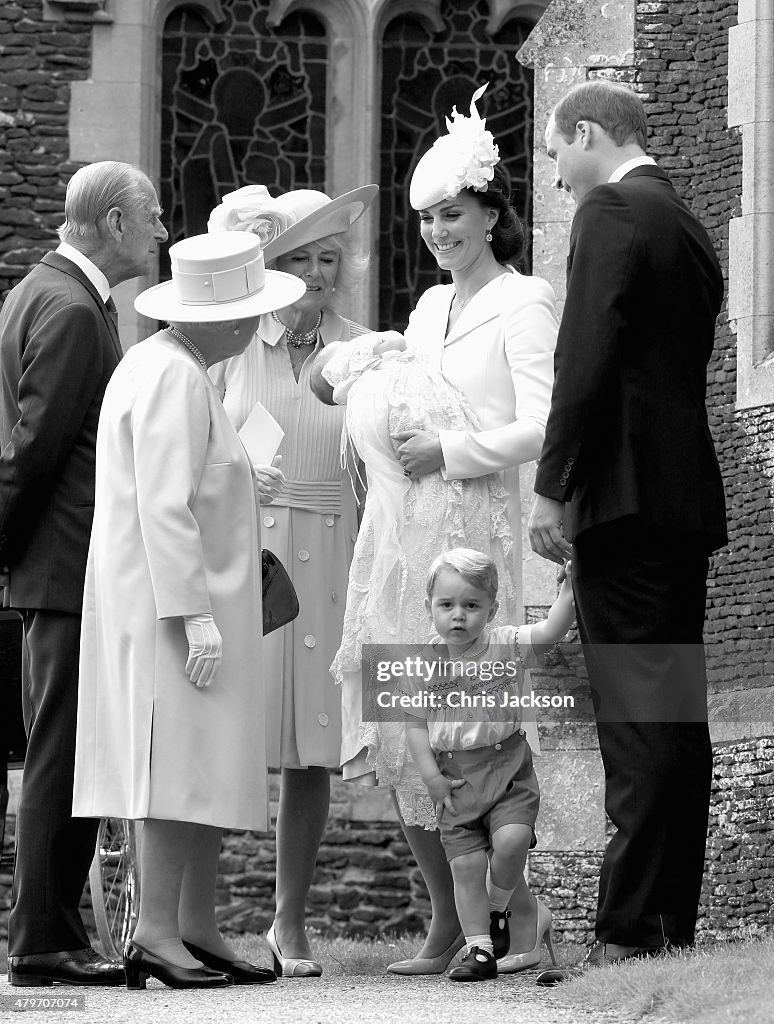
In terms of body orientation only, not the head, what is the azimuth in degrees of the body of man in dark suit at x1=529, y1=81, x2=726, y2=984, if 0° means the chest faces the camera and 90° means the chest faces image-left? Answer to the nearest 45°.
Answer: approximately 135°

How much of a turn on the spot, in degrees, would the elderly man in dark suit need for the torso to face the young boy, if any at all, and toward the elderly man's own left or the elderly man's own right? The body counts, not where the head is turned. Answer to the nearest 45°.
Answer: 0° — they already face them

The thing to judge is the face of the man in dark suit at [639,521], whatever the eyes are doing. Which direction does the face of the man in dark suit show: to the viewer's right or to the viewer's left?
to the viewer's left

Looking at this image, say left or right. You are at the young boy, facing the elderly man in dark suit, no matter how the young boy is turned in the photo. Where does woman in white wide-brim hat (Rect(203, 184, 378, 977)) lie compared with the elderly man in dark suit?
right

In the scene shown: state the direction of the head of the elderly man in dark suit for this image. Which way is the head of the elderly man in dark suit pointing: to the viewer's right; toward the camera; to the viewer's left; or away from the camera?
to the viewer's right

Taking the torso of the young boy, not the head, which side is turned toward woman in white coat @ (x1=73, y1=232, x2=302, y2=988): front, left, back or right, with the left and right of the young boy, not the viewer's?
right

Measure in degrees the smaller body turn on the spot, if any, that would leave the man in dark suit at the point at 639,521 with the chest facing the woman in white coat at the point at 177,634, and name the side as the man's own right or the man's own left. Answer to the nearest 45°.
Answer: approximately 45° to the man's own left

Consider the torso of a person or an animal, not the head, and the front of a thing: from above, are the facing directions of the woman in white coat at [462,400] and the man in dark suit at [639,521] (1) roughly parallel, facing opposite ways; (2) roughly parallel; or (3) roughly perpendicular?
roughly perpendicular

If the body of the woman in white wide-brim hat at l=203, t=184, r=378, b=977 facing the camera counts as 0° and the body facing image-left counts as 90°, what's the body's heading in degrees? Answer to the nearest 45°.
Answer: approximately 0°
